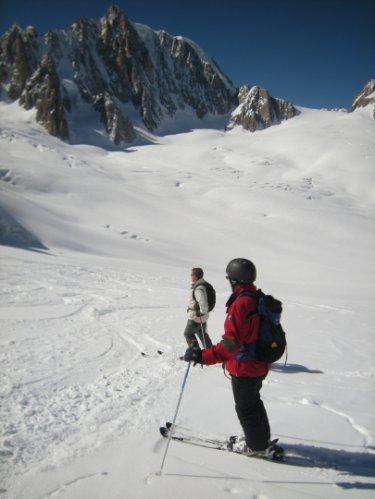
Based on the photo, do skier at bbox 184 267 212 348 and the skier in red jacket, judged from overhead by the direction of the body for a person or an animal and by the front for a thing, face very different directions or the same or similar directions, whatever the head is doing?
same or similar directions

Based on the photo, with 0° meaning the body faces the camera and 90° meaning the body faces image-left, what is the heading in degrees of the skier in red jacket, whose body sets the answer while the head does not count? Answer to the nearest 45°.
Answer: approximately 90°

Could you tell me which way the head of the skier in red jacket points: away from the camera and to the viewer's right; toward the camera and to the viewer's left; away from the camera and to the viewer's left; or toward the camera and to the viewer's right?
away from the camera and to the viewer's left

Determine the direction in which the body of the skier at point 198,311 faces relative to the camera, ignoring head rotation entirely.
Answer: to the viewer's left

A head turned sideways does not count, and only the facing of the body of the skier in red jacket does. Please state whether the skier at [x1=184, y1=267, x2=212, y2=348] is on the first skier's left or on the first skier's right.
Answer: on the first skier's right

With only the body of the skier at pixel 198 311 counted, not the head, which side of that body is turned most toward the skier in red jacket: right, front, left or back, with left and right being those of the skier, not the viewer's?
left
